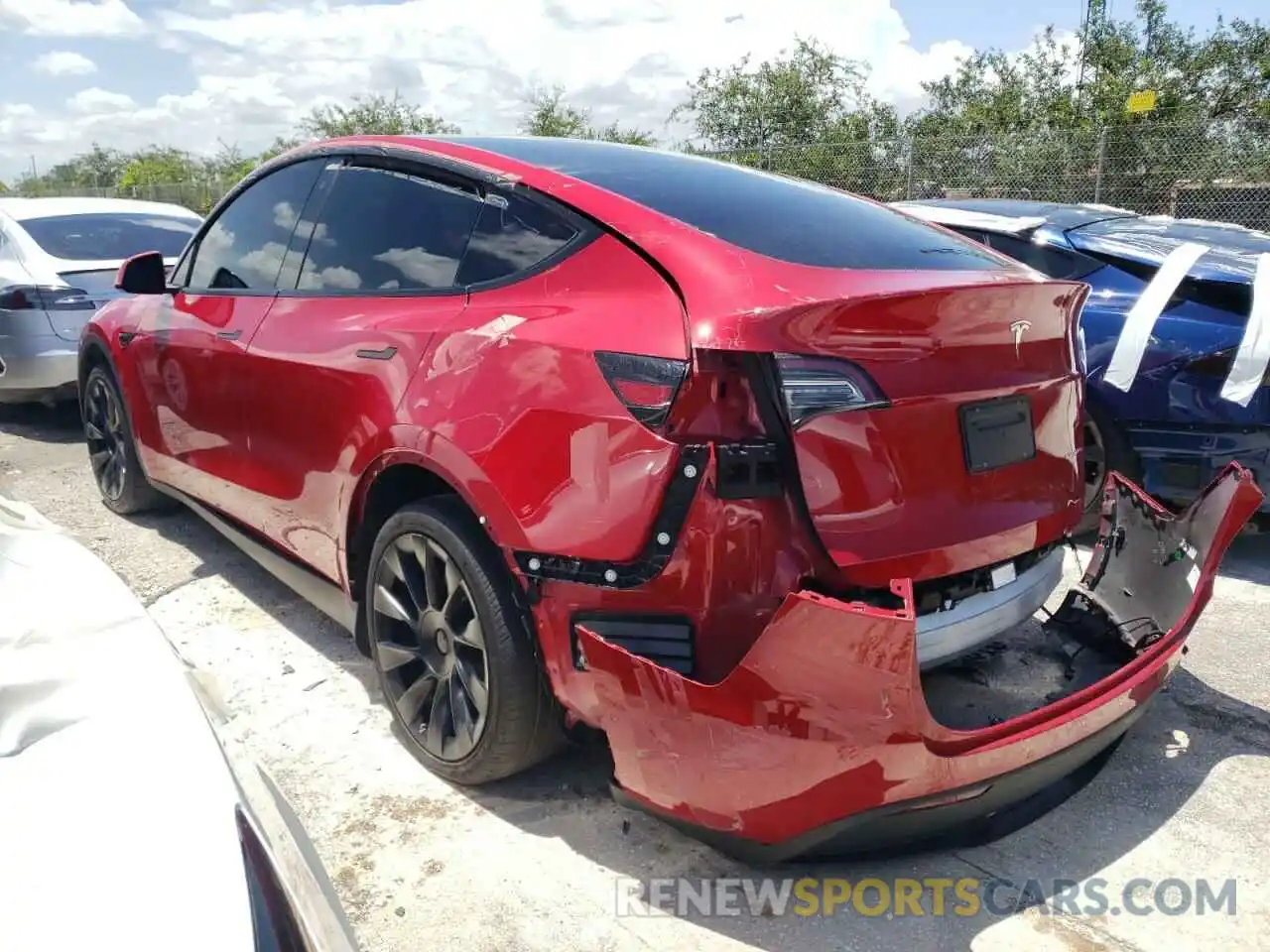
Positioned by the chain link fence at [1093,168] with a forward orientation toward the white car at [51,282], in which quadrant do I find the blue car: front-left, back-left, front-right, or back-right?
front-left

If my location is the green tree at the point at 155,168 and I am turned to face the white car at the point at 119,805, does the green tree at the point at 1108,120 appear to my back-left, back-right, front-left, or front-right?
front-left

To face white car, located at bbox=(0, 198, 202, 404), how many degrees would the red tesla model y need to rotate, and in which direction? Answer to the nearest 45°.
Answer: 0° — it already faces it

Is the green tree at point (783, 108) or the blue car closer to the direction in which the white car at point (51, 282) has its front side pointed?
the green tree

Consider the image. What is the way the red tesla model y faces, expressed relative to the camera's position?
facing away from the viewer and to the left of the viewer

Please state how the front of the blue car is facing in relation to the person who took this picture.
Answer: facing away from the viewer and to the left of the viewer

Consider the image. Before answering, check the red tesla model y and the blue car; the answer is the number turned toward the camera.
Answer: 0

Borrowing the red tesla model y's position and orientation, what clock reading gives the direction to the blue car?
The blue car is roughly at 3 o'clock from the red tesla model y.

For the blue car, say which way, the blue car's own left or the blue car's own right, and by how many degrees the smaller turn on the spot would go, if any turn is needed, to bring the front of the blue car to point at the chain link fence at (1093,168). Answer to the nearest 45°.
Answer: approximately 45° to the blue car's own right

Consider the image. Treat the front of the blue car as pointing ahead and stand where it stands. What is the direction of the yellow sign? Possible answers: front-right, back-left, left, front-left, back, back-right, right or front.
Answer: front-right

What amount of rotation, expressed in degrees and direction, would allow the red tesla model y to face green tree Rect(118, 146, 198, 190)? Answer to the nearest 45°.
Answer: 0° — it already faces it
